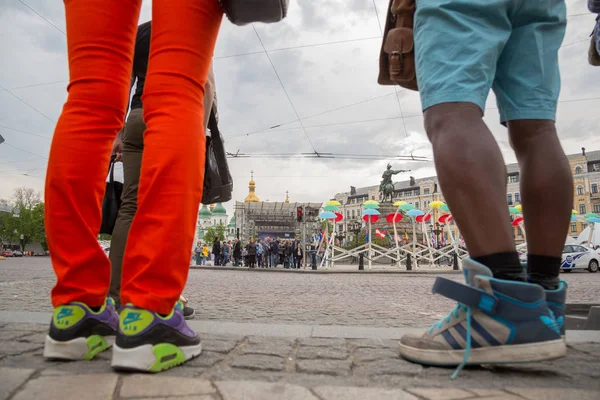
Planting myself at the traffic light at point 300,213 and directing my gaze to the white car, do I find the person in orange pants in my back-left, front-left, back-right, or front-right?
front-right

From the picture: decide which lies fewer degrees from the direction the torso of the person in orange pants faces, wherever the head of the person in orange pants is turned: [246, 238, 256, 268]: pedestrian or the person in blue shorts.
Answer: the pedestrian

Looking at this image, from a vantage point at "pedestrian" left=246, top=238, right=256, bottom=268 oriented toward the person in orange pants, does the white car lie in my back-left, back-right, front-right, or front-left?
front-left

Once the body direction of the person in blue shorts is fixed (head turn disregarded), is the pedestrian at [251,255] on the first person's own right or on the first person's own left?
on the first person's own right

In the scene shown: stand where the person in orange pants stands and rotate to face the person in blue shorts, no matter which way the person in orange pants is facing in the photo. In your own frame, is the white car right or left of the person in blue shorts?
left

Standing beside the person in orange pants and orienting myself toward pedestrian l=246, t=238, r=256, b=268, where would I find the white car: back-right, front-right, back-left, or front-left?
front-right

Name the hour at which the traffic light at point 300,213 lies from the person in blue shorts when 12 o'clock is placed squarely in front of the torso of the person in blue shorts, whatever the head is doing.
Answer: The traffic light is roughly at 2 o'clock from the person in blue shorts.
